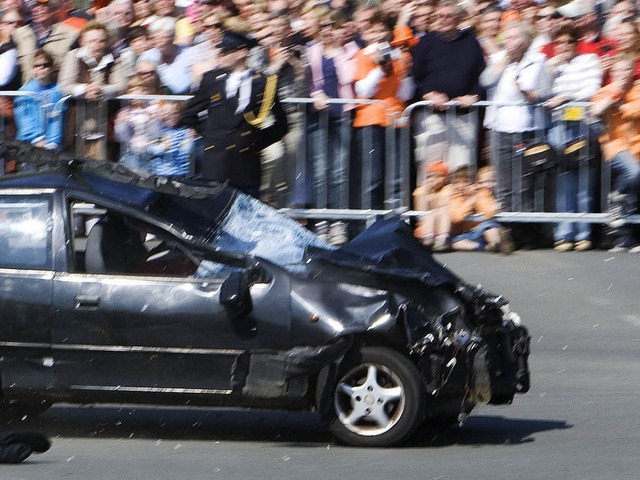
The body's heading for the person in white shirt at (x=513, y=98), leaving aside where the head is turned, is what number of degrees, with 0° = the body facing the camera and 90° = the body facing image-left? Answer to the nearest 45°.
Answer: approximately 0°

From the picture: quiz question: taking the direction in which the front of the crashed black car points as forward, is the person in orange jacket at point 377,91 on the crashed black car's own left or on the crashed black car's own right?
on the crashed black car's own left

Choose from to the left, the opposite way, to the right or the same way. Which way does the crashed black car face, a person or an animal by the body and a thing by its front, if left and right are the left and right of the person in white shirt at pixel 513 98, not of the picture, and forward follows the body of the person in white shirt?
to the left

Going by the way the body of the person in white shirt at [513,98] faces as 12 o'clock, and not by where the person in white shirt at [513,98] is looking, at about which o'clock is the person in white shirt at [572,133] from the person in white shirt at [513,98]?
the person in white shirt at [572,133] is roughly at 9 o'clock from the person in white shirt at [513,98].

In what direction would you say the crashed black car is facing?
to the viewer's right

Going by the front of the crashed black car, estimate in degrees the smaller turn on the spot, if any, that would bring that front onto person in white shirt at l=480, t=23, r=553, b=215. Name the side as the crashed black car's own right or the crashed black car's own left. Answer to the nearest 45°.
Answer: approximately 45° to the crashed black car's own left
